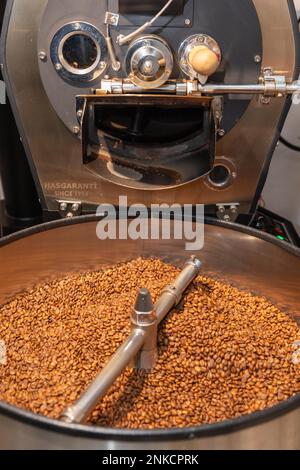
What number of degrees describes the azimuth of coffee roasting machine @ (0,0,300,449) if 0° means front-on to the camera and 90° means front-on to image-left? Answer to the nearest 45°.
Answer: approximately 0°
